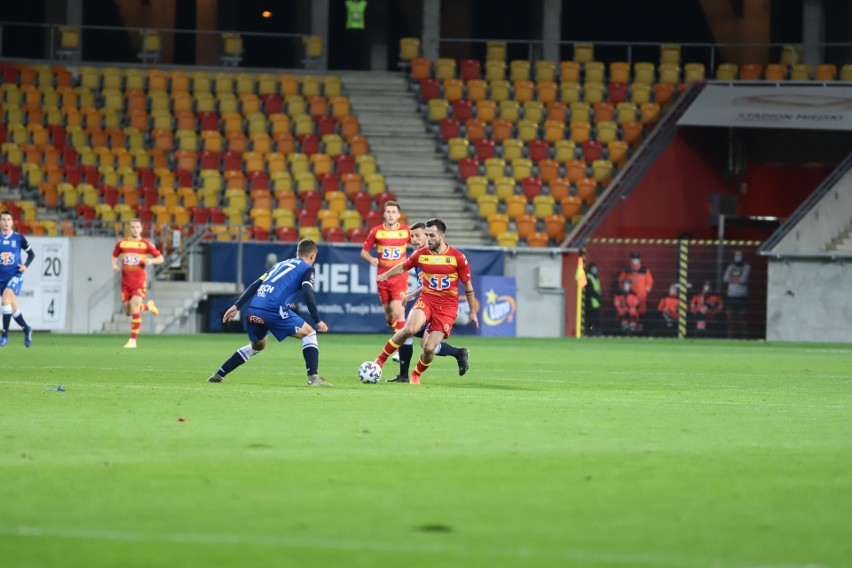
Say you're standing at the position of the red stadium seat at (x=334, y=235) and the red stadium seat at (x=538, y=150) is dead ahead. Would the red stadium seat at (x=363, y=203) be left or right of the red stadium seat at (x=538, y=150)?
left

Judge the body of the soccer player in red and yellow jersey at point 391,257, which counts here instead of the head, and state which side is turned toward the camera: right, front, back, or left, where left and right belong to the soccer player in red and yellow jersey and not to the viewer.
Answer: front

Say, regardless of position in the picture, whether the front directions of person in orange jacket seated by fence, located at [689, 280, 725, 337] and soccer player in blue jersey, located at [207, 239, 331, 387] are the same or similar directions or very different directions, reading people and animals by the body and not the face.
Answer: very different directions

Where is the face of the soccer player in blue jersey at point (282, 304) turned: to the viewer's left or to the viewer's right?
to the viewer's right

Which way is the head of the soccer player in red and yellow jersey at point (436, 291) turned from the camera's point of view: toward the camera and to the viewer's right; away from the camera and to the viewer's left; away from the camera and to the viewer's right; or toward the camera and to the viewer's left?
toward the camera and to the viewer's left

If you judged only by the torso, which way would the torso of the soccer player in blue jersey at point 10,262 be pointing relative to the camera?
toward the camera

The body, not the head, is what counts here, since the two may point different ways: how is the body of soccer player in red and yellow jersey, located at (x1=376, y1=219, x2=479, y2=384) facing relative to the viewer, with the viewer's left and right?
facing the viewer and to the left of the viewer

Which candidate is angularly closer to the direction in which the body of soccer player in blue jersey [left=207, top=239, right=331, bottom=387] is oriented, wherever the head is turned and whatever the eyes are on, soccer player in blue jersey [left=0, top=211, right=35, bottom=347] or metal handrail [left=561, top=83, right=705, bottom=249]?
the metal handrail

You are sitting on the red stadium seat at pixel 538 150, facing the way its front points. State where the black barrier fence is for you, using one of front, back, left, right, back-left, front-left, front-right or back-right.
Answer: front-left

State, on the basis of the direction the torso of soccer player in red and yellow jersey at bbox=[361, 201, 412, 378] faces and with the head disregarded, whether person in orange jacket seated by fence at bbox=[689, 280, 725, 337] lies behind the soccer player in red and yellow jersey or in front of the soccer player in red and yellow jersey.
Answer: behind

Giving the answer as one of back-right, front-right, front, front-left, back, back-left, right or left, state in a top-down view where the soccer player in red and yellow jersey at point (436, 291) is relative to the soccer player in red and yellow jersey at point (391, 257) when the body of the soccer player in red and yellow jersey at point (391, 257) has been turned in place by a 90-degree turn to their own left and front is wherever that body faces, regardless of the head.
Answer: right

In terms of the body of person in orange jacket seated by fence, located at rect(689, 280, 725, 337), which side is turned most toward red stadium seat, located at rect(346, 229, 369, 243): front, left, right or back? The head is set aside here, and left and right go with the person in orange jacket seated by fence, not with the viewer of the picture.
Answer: right
